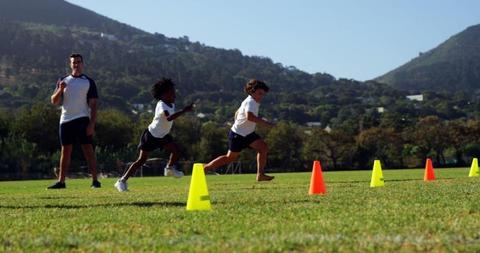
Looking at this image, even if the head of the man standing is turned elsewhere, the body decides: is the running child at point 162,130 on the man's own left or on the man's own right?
on the man's own left

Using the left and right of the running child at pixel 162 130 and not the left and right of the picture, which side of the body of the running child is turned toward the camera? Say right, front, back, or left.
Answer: right

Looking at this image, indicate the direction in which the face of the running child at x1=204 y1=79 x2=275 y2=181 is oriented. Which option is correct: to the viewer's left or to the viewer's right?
to the viewer's right

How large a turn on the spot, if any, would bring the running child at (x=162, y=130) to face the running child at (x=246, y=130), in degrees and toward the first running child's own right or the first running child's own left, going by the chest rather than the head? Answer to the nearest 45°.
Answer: approximately 45° to the first running child's own left

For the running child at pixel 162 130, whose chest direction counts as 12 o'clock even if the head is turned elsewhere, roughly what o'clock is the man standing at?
The man standing is roughly at 6 o'clock from the running child.

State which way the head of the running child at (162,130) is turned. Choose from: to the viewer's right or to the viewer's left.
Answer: to the viewer's right

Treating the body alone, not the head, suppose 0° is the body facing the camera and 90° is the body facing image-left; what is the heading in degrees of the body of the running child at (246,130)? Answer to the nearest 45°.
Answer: approximately 270°

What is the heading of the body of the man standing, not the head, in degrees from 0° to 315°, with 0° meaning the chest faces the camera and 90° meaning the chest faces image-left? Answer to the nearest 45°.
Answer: approximately 0°

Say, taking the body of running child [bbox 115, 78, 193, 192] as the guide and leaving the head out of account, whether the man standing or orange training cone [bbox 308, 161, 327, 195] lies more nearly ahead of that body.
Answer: the orange training cone

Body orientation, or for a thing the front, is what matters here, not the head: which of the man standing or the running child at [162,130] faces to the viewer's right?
the running child
